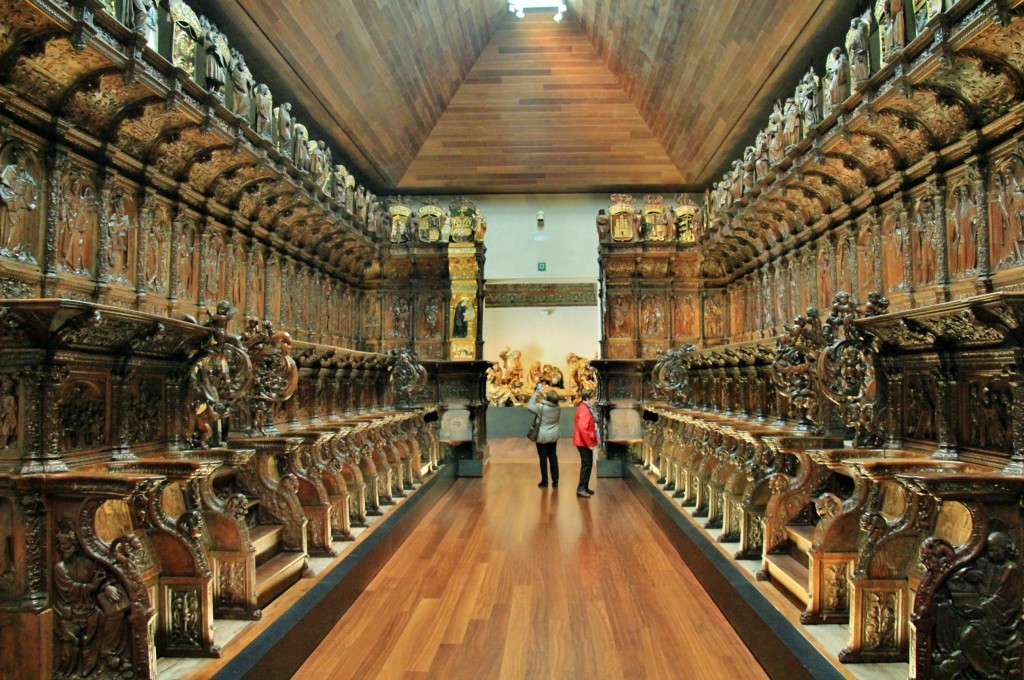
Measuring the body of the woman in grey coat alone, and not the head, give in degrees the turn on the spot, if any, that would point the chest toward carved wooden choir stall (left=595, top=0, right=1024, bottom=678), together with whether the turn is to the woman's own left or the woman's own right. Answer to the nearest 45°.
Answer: approximately 180°

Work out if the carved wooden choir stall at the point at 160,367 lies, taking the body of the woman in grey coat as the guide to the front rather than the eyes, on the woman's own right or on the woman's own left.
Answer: on the woman's own left

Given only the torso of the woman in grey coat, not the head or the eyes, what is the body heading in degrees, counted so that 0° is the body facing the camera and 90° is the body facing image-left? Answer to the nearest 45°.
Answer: approximately 135°
